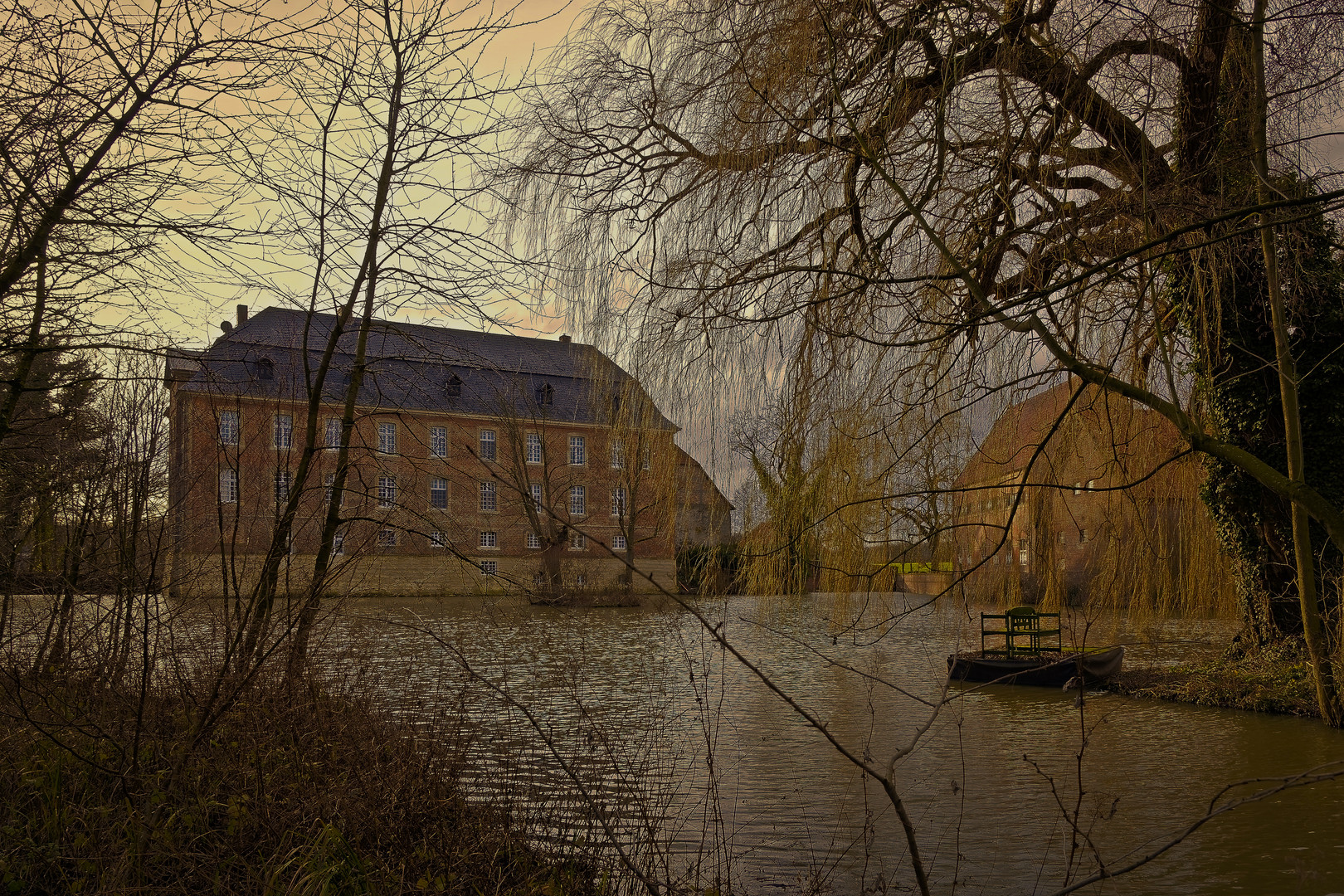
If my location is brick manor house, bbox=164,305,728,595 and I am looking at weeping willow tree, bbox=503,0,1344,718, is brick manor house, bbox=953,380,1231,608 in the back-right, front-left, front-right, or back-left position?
front-left
